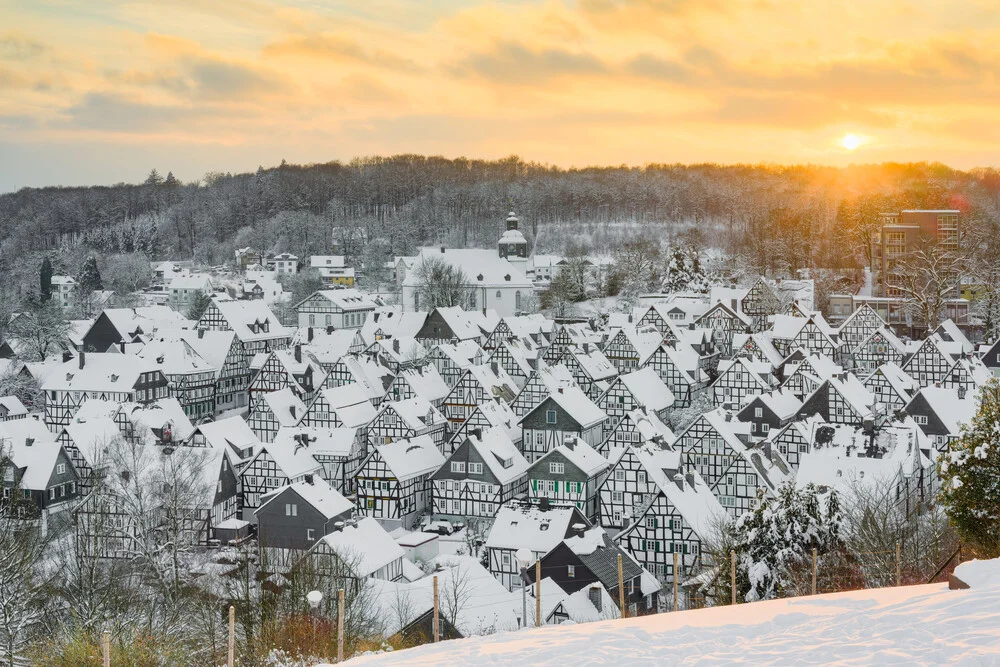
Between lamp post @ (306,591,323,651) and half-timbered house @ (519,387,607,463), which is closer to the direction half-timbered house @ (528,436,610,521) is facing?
the lamp post

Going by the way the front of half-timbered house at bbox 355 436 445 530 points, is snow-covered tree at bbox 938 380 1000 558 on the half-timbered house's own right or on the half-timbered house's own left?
on the half-timbered house's own left

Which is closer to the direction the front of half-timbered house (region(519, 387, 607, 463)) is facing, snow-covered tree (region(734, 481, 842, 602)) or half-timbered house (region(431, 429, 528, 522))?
the half-timbered house

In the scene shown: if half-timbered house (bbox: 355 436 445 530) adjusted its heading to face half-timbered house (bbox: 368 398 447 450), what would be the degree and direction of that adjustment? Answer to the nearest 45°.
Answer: approximately 135° to its right

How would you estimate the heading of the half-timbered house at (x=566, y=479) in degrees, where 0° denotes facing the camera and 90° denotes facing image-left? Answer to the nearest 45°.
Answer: approximately 45°

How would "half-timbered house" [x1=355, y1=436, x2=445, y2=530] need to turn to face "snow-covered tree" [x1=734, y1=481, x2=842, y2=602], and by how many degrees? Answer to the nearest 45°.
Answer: approximately 90° to its left

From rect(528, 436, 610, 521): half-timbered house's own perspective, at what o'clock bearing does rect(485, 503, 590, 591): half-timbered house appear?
rect(485, 503, 590, 591): half-timbered house is roughly at 11 o'clock from rect(528, 436, 610, 521): half-timbered house.

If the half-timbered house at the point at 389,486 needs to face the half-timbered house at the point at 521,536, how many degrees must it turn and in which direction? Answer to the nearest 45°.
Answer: approximately 90° to its left

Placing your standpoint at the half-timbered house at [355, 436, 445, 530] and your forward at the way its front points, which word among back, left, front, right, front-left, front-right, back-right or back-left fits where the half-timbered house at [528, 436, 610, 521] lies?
back-left

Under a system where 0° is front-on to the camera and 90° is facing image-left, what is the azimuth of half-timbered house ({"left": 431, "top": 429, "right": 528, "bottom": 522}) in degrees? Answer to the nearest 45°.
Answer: approximately 45°

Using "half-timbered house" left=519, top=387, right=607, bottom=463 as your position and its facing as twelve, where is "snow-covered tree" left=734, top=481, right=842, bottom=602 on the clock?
The snow-covered tree is roughly at 10 o'clock from the half-timbered house.

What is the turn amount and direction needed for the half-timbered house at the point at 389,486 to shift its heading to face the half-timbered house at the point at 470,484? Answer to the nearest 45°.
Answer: approximately 135° to its left

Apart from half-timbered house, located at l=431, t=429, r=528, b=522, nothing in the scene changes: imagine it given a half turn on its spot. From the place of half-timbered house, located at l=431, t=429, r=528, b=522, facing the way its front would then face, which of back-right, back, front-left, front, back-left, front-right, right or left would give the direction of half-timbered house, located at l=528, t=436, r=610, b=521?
front-right

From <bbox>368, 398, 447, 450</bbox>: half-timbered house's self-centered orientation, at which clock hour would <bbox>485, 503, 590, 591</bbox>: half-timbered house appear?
<bbox>485, 503, 590, 591</bbox>: half-timbered house is roughly at 10 o'clock from <bbox>368, 398, 447, 450</bbox>: half-timbered house.
